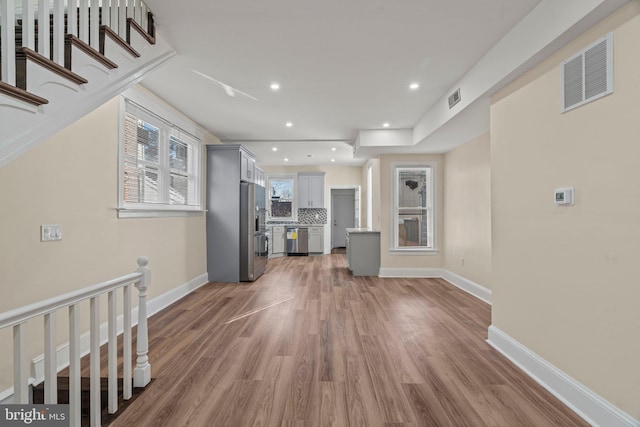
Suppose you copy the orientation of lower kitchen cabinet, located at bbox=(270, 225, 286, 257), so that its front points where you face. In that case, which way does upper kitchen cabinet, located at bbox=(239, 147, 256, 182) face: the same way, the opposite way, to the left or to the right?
to the left

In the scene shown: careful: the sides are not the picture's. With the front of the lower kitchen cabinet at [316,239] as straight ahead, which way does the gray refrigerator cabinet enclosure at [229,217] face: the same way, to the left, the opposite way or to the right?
to the left

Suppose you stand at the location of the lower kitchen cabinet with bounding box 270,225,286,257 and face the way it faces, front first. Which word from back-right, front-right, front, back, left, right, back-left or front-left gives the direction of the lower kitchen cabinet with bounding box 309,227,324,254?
left

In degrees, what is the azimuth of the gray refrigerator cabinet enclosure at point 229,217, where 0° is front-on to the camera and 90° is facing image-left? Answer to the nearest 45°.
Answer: approximately 270°

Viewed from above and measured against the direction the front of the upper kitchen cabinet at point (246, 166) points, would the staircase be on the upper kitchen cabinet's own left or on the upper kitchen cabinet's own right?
on the upper kitchen cabinet's own right

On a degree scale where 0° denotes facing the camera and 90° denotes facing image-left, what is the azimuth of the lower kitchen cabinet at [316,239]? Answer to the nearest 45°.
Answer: approximately 0°

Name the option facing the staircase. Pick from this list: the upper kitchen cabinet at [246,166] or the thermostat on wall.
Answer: the thermostat on wall

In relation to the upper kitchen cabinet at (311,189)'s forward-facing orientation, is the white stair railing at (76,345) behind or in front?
in front

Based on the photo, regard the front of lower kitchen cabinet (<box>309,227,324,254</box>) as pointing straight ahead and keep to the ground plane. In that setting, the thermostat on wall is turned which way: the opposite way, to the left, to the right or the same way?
to the right

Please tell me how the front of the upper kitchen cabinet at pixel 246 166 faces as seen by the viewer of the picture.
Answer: facing to the right of the viewer
